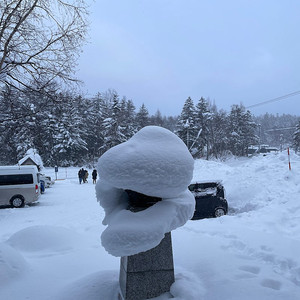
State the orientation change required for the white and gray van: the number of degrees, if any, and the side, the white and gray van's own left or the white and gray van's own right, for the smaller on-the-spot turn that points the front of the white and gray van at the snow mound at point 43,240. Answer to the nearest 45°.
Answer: approximately 90° to the white and gray van's own left

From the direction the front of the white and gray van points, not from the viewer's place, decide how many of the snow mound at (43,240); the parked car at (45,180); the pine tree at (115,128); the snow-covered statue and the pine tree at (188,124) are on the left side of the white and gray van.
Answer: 2

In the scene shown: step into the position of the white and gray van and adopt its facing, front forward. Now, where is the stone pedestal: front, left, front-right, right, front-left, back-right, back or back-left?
left

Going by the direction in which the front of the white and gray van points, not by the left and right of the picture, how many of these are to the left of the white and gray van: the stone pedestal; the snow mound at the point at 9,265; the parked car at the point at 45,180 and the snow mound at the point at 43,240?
3

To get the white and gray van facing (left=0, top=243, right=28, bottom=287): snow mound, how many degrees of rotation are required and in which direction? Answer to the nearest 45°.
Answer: approximately 90° to its left

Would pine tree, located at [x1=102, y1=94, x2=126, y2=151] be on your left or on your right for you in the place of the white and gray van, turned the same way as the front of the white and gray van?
on your right

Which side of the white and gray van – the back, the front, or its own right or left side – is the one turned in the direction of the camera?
left

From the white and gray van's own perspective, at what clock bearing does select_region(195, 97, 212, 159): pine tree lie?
The pine tree is roughly at 5 o'clock from the white and gray van.
